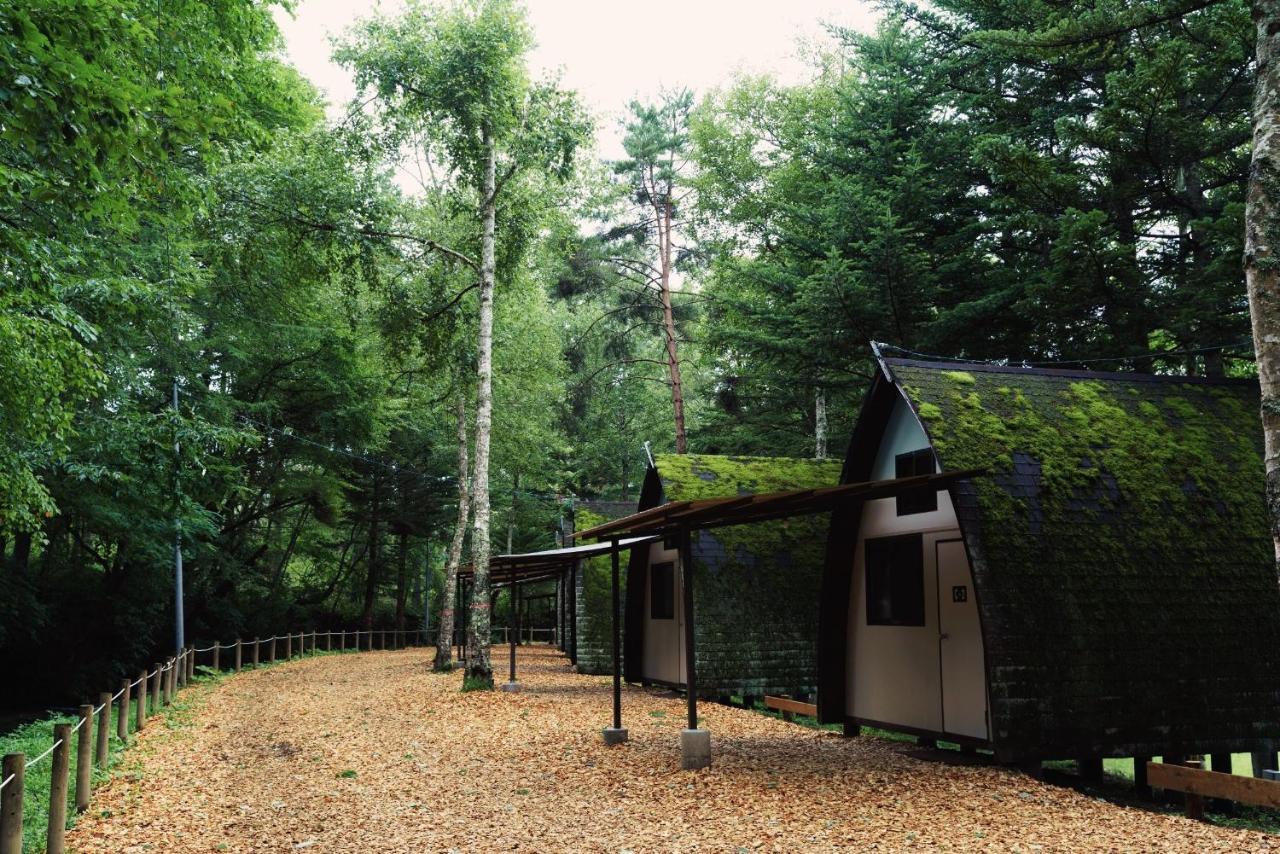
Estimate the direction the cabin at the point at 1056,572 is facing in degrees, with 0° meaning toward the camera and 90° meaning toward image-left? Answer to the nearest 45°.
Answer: approximately 45°

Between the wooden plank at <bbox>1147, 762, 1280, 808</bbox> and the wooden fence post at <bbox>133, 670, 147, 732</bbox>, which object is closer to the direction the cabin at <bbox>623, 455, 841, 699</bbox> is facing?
the wooden fence post

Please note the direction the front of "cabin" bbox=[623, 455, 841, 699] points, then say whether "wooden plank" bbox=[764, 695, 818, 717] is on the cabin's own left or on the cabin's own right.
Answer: on the cabin's own left

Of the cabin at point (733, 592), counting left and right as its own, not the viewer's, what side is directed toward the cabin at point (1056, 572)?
left

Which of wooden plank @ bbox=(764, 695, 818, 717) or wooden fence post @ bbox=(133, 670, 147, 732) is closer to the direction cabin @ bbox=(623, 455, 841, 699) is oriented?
the wooden fence post

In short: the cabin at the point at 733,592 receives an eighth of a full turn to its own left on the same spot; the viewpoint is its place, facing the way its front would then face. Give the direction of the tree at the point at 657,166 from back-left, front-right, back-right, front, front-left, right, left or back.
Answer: back

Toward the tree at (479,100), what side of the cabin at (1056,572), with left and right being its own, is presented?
right

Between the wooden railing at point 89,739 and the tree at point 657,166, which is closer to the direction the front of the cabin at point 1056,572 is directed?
the wooden railing

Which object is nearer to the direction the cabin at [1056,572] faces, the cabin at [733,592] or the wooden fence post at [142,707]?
the wooden fence post
